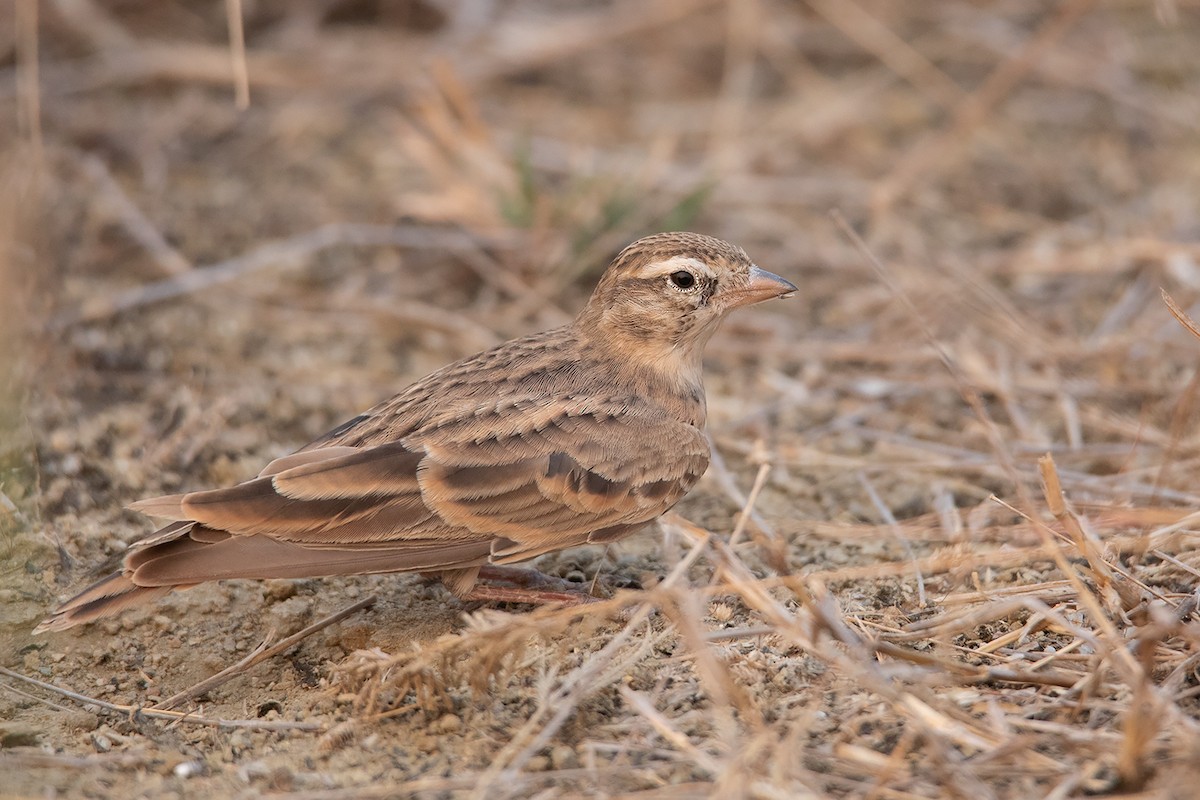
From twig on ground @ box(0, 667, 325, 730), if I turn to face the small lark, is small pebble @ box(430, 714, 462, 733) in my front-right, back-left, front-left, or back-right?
front-right

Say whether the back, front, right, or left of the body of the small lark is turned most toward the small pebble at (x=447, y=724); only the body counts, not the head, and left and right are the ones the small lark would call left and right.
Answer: right

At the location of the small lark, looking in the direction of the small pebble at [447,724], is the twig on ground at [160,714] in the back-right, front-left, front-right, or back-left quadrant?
front-right

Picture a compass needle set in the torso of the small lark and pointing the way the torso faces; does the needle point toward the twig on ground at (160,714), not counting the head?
no

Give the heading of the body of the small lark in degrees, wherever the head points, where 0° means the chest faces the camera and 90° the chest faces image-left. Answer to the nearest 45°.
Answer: approximately 270°
